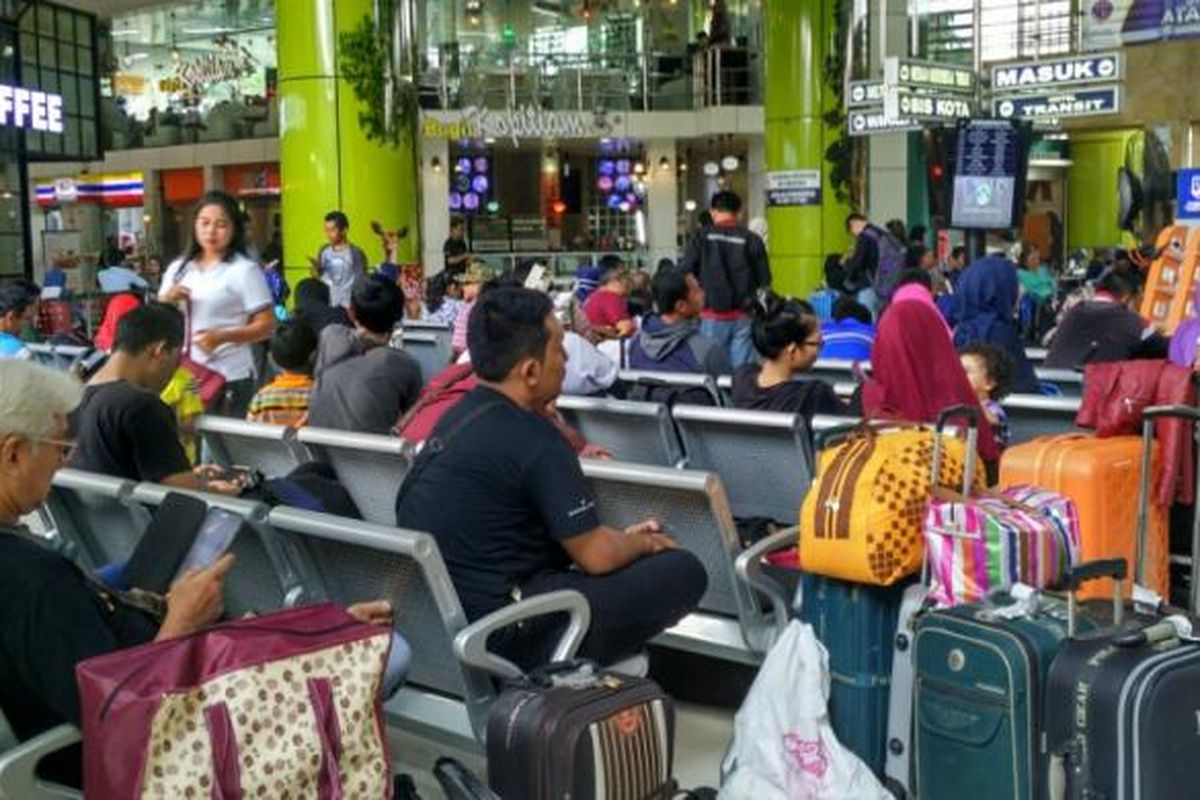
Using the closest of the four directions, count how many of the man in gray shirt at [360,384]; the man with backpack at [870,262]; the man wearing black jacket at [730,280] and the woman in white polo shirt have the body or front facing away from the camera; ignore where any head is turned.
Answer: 2

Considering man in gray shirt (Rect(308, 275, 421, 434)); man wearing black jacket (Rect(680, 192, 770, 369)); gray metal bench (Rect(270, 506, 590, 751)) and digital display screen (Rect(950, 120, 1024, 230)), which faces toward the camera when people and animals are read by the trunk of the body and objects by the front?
the digital display screen

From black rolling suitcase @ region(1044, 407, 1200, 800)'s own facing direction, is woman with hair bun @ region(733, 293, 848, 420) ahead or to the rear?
to the rear

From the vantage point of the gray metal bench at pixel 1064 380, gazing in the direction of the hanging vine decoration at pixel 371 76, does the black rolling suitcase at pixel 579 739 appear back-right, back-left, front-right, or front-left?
back-left

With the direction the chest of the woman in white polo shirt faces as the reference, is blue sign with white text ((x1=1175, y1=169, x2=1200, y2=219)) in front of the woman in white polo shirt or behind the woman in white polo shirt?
behind

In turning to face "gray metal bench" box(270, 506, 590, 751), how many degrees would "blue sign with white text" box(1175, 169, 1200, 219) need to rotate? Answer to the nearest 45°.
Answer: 0° — it already faces it

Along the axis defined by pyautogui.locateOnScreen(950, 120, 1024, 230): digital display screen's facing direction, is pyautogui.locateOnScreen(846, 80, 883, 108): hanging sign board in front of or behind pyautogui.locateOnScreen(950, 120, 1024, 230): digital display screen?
behind

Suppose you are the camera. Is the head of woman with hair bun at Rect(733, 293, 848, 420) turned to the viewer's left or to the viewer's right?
to the viewer's right

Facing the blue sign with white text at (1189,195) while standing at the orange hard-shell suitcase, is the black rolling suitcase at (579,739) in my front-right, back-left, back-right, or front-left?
back-left
